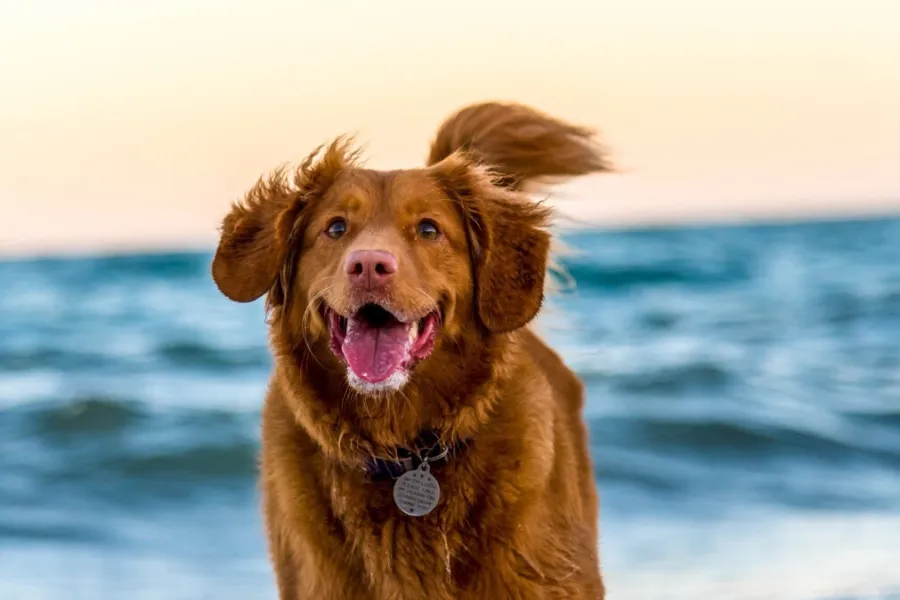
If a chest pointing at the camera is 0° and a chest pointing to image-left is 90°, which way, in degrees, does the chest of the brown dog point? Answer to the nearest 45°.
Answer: approximately 0°
